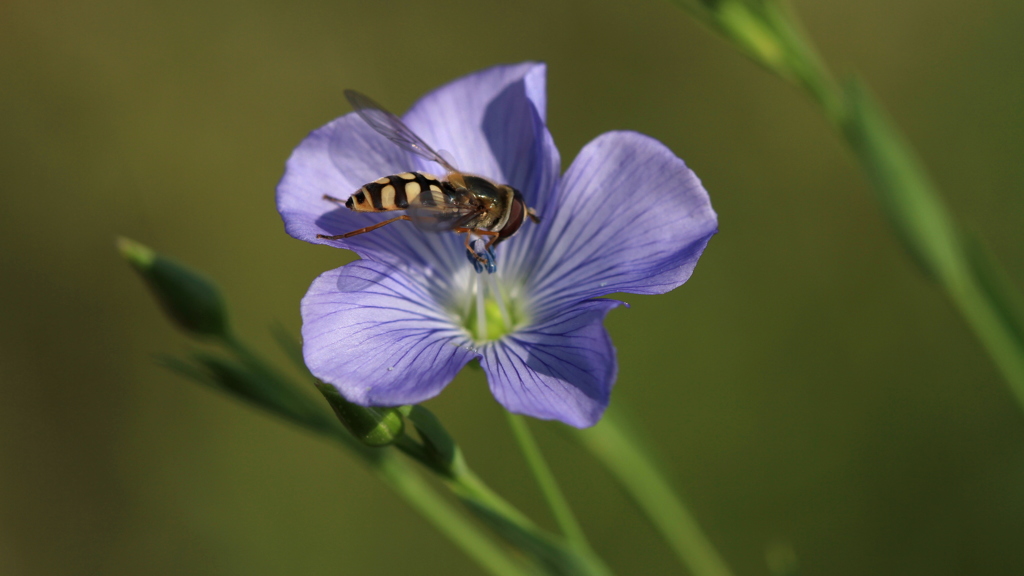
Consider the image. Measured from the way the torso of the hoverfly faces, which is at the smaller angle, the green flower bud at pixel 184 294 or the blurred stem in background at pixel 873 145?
the blurred stem in background

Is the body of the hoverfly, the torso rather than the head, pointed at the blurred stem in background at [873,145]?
yes

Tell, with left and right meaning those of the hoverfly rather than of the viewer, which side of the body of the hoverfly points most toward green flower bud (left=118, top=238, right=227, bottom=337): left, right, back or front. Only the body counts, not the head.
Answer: back

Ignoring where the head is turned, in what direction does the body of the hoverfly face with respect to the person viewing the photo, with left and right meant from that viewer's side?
facing to the right of the viewer
